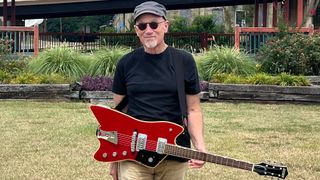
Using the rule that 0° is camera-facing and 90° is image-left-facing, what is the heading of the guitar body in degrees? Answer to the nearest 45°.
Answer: approximately 0°

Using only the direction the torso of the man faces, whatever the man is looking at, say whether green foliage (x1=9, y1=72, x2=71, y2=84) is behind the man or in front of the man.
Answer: behind

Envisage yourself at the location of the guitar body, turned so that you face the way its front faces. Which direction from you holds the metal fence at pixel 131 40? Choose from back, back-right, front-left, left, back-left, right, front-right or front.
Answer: back

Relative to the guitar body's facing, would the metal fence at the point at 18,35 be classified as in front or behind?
behind

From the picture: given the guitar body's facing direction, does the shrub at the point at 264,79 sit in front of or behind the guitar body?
behind

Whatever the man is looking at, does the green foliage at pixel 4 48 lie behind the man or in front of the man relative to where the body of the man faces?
behind

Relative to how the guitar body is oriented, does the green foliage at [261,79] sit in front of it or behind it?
behind

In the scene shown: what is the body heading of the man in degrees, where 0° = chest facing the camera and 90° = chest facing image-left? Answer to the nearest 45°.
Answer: approximately 0°
